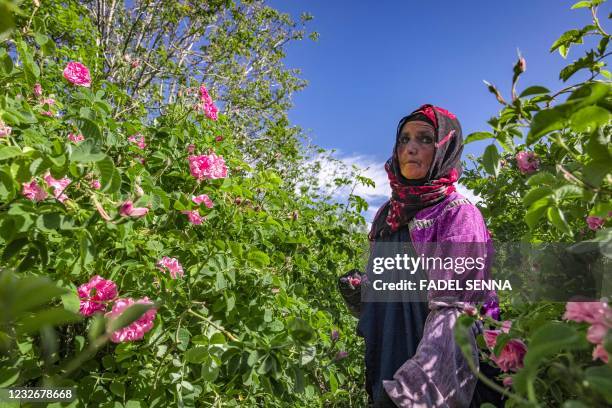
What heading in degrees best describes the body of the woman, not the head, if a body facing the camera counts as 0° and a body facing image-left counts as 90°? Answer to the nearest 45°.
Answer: approximately 45°

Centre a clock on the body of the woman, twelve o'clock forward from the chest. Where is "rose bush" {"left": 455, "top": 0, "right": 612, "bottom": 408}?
The rose bush is roughly at 10 o'clock from the woman.

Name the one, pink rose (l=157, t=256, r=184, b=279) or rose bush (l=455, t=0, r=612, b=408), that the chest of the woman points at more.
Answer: the pink rose
